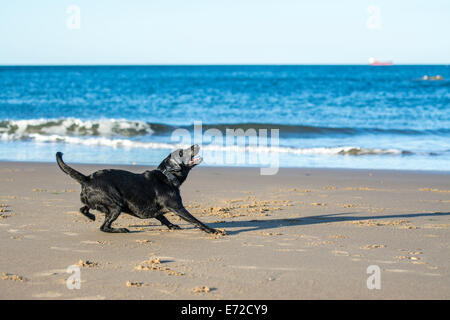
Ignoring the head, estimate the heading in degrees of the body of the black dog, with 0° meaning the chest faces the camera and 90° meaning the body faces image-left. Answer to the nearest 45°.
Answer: approximately 270°
